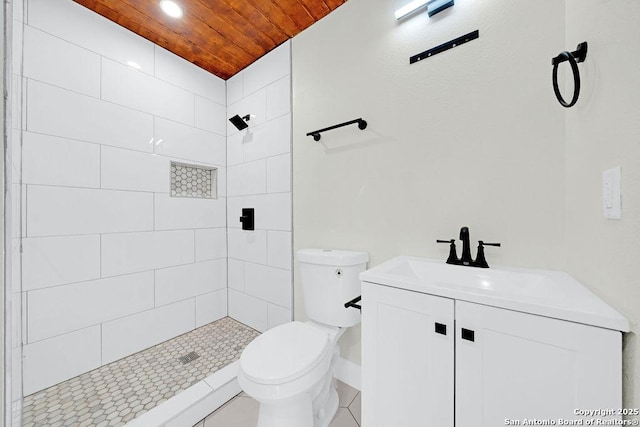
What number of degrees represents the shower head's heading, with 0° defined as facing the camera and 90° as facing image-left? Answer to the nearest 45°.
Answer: approximately 45°

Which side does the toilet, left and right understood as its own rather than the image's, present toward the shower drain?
right

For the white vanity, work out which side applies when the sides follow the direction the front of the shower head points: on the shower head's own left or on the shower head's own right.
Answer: on the shower head's own left

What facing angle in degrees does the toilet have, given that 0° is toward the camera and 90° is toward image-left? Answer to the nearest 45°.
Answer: approximately 45°
